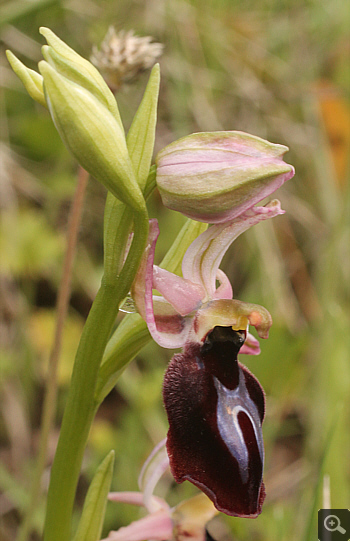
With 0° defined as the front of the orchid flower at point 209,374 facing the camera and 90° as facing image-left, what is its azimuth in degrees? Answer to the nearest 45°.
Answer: approximately 315°
